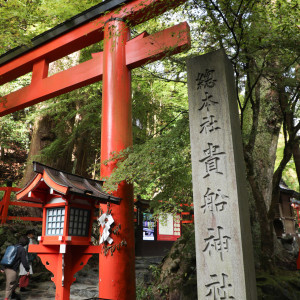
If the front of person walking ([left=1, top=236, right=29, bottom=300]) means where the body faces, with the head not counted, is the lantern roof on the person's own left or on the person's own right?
on the person's own right
